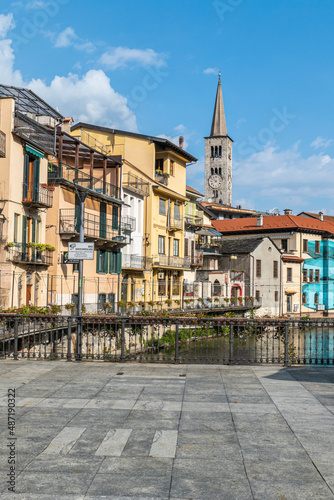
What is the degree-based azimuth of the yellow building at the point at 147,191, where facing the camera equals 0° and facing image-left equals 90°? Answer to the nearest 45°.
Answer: approximately 315°

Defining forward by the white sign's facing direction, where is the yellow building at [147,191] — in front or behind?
behind

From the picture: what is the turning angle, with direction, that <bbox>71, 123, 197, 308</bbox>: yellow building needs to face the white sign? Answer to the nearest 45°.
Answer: approximately 45° to its right

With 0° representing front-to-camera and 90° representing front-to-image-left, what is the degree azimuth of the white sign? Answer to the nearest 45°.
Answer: approximately 0°
